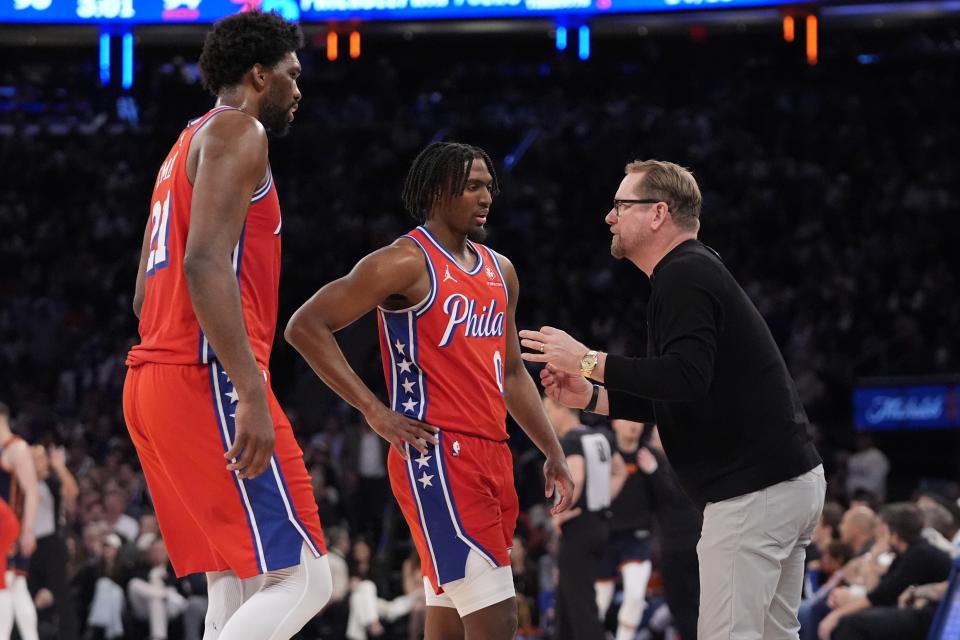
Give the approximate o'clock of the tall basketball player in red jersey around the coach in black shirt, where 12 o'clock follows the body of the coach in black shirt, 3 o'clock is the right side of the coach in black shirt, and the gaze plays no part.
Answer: The tall basketball player in red jersey is roughly at 11 o'clock from the coach in black shirt.

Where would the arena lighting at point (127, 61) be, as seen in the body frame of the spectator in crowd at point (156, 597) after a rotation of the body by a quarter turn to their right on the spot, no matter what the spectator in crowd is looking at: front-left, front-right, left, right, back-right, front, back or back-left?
right

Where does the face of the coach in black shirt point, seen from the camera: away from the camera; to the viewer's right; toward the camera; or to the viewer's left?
to the viewer's left

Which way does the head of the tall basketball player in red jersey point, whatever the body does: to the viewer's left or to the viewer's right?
to the viewer's right

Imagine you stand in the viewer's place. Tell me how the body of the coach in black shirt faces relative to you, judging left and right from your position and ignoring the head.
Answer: facing to the left of the viewer

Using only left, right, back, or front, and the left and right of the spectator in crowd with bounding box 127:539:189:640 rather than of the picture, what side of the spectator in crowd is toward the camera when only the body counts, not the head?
front

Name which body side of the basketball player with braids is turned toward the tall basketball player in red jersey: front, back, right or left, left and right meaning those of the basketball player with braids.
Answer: right

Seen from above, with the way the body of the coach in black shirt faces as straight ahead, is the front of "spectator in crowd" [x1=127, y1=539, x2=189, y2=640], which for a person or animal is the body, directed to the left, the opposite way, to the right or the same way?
to the left

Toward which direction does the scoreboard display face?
toward the camera

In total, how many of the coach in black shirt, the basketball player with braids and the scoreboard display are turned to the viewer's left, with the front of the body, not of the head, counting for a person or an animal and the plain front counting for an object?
1

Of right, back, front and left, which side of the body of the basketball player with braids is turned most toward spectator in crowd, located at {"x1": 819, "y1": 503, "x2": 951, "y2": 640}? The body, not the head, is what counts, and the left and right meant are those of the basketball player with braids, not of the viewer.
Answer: left

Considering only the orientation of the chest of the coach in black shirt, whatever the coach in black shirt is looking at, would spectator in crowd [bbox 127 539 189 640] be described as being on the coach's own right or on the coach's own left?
on the coach's own right
